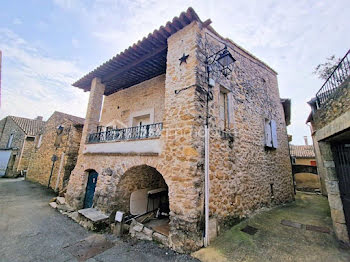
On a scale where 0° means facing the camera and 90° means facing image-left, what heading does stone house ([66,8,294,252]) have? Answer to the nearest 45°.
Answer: approximately 45°

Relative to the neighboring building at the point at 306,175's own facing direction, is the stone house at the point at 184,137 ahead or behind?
ahead

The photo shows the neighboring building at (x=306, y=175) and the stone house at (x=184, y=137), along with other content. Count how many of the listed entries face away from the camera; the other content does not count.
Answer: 0

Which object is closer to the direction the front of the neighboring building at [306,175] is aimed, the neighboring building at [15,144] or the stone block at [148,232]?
the stone block

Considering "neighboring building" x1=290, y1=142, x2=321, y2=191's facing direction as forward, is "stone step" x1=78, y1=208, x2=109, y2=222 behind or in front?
in front

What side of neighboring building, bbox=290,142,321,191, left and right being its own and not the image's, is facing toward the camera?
front

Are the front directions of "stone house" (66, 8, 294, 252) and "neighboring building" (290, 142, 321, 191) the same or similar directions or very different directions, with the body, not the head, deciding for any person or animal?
same or similar directions

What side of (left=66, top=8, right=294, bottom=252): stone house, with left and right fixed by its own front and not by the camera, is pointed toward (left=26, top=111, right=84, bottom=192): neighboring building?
right

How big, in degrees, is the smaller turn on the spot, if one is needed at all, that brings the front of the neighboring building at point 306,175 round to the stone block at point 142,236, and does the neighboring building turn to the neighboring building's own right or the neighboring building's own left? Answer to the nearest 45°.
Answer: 0° — it already faces it

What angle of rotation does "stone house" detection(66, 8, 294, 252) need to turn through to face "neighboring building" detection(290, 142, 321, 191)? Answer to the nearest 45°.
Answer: approximately 180°
